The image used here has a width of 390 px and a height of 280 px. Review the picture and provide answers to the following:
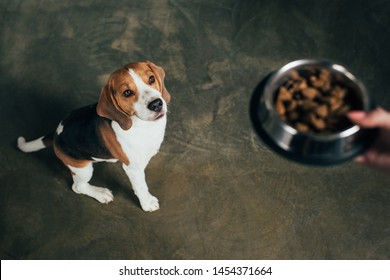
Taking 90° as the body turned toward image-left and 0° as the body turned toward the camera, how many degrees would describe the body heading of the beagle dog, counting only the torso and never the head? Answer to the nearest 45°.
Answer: approximately 315°

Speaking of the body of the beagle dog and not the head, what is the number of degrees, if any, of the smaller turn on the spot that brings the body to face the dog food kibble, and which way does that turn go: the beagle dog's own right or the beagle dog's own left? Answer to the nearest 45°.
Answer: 0° — it already faces it
